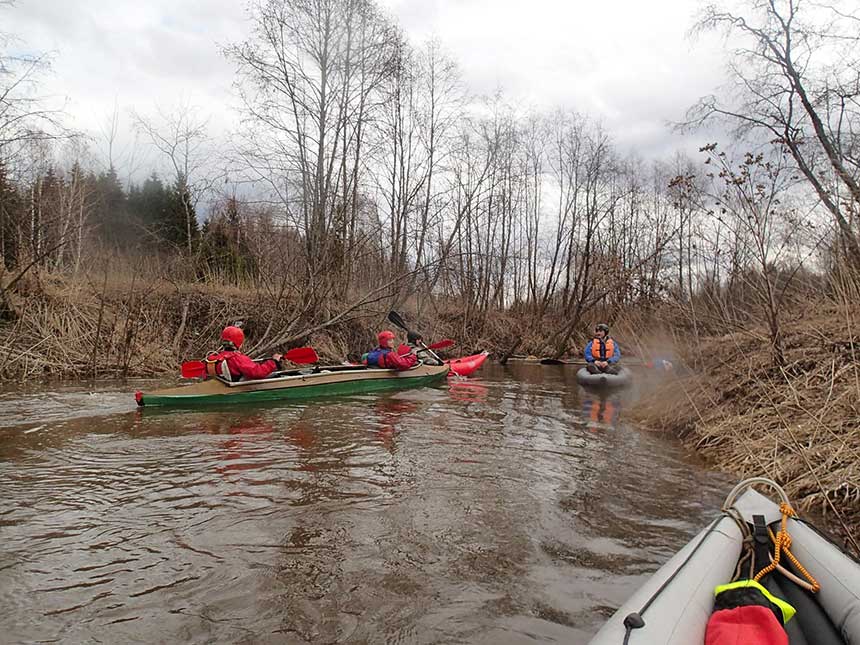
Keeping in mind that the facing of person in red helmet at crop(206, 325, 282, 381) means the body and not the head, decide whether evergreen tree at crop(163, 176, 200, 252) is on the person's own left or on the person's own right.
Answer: on the person's own left

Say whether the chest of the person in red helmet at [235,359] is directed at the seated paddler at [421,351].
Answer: yes

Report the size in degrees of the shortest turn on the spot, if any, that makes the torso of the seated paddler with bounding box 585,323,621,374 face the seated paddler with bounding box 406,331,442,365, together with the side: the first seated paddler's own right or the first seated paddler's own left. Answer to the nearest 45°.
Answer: approximately 90° to the first seated paddler's own right

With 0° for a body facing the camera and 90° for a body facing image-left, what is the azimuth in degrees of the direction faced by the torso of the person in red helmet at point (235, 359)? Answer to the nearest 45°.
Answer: approximately 225°

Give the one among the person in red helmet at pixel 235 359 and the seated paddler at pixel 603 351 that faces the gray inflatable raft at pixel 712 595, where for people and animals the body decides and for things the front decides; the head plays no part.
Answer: the seated paddler

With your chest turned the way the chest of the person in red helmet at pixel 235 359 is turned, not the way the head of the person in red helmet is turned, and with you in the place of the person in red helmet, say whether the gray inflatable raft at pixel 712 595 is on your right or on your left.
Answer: on your right

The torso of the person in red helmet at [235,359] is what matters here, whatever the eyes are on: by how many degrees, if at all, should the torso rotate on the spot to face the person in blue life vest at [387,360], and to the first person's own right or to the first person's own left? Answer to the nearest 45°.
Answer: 0° — they already face them

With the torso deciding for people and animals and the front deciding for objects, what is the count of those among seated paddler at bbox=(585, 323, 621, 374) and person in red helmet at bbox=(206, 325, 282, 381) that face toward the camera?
1

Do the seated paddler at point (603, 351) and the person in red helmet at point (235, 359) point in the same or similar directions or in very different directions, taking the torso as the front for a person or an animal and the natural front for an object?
very different directions

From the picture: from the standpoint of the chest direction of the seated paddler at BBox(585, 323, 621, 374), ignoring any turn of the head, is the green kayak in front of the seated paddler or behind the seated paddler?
in front

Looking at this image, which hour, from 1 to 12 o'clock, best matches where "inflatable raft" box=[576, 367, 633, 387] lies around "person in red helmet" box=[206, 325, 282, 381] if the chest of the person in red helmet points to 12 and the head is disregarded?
The inflatable raft is roughly at 1 o'clock from the person in red helmet.

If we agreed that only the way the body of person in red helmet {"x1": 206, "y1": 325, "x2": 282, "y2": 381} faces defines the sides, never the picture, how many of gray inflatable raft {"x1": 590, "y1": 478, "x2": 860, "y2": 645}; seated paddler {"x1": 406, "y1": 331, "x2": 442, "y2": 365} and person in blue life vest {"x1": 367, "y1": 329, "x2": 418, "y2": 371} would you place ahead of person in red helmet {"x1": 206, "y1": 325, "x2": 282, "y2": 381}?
2
